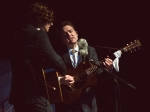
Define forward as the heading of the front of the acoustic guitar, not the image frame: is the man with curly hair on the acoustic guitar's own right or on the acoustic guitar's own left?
on the acoustic guitar's own right

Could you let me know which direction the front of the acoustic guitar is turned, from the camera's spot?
facing the viewer and to the right of the viewer

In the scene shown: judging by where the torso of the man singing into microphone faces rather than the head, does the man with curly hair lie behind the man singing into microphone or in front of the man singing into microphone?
in front

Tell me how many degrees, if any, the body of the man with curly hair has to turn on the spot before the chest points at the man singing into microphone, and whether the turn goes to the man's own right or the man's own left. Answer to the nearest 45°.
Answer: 0° — they already face them

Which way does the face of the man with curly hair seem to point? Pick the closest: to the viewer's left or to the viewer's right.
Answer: to the viewer's right

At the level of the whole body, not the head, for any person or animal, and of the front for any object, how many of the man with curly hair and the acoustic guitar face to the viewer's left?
0

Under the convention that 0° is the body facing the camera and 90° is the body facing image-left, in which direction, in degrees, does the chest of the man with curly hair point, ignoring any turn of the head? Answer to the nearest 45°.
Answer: approximately 225°

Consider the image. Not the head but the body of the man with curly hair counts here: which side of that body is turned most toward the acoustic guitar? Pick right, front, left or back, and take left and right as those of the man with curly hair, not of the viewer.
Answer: front

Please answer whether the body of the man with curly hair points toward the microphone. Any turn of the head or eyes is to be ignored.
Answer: yes
